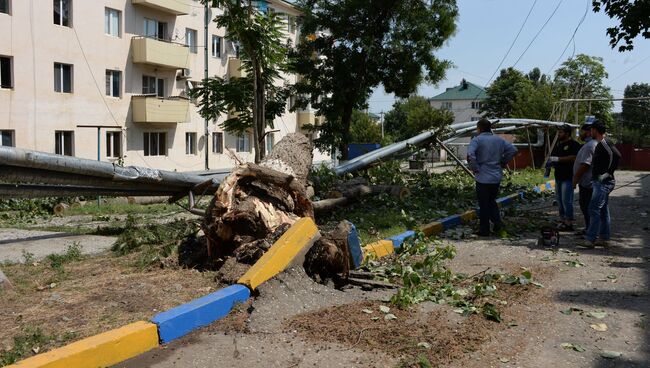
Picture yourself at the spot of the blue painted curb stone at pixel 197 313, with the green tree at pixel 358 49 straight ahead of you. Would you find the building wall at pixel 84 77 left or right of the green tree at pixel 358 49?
left

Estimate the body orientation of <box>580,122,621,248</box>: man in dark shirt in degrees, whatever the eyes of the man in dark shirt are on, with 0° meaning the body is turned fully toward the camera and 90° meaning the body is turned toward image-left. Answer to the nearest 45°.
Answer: approximately 90°

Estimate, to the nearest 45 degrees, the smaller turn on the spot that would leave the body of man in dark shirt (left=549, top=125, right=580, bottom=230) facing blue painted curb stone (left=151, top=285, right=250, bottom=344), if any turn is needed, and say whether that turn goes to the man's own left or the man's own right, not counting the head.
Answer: approximately 45° to the man's own left

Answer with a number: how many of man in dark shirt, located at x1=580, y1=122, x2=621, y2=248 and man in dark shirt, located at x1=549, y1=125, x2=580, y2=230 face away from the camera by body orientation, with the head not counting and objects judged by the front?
0

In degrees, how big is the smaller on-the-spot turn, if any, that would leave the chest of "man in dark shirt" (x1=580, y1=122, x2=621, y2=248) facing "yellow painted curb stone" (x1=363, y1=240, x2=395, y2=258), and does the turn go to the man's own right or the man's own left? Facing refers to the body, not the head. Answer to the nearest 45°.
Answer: approximately 45° to the man's own left

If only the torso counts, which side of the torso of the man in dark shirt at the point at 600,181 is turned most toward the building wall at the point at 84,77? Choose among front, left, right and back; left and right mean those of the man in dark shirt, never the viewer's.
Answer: front

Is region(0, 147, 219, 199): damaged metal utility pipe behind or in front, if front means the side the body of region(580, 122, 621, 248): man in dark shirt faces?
in front

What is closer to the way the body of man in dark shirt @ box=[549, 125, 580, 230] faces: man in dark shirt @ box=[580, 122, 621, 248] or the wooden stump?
the wooden stump

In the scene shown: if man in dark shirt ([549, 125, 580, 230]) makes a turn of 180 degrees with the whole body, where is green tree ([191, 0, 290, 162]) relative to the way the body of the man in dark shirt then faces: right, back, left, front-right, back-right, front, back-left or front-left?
back-left

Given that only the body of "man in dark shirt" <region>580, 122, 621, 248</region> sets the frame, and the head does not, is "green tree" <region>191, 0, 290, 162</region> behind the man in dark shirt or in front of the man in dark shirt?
in front

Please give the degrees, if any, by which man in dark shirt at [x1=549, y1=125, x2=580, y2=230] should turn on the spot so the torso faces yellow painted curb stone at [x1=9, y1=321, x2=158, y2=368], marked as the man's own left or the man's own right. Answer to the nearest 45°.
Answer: approximately 45° to the man's own left

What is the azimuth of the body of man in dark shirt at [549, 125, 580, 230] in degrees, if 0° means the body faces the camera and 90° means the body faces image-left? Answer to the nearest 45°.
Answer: approximately 45°

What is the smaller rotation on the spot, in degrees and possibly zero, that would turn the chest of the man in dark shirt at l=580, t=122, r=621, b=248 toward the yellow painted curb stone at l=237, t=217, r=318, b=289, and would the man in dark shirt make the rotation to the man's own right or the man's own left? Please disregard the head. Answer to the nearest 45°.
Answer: approximately 45° to the man's own left

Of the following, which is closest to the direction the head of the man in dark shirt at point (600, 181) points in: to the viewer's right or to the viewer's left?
to the viewer's left
